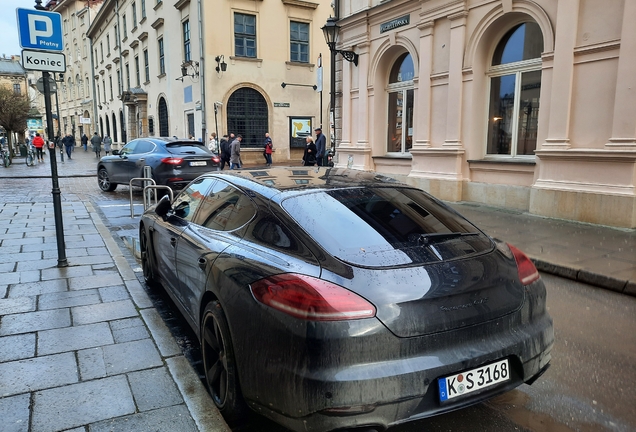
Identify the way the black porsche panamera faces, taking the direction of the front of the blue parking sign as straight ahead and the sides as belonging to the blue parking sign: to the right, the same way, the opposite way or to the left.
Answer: the opposite way

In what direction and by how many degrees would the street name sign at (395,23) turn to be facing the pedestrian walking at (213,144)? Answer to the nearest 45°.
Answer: approximately 90° to its right

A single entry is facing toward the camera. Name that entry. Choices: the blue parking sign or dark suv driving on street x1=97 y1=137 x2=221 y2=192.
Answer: the blue parking sign

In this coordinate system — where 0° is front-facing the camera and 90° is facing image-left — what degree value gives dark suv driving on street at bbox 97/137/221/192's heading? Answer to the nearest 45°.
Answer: approximately 135°

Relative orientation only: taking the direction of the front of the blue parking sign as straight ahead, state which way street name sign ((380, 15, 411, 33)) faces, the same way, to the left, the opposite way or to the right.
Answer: to the right

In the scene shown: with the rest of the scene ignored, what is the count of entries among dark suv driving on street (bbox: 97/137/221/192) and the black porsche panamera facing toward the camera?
0

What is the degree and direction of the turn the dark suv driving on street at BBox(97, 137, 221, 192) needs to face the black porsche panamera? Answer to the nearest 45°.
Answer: approximately 135° to its left

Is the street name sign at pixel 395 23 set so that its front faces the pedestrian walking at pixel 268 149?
no

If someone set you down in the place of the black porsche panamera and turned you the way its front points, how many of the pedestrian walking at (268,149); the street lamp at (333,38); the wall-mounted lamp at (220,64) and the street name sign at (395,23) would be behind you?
0

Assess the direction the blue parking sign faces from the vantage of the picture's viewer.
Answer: facing the viewer

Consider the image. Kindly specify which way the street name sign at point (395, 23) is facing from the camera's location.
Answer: facing the viewer and to the left of the viewer

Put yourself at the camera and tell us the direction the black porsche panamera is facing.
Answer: facing away from the viewer and to the left of the viewer

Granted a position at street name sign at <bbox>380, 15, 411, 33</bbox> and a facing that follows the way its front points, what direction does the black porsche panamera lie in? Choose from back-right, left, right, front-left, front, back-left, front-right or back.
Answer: front-left

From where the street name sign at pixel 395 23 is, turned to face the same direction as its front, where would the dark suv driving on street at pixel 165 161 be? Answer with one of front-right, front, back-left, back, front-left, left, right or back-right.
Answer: front-right

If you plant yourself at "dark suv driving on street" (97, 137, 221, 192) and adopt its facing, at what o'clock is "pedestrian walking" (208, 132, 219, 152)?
The pedestrian walking is roughly at 2 o'clock from the dark suv driving on street.

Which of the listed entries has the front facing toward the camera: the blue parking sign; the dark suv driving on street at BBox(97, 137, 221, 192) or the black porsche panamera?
the blue parking sign

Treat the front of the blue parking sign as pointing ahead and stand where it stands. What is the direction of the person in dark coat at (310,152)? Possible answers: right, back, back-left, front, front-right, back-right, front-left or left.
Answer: back-left

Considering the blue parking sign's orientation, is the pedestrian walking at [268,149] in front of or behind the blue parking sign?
behind

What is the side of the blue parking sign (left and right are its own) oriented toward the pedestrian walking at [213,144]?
back

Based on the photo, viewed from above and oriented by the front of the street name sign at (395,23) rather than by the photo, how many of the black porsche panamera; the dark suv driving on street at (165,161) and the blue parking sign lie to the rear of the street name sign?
0

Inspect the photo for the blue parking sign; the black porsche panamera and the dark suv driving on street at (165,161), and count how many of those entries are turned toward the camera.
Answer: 1

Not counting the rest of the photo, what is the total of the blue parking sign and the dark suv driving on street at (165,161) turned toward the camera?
1
